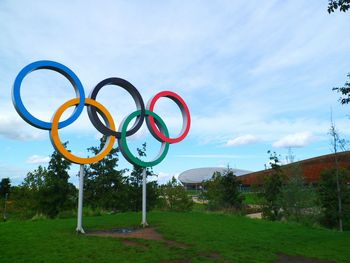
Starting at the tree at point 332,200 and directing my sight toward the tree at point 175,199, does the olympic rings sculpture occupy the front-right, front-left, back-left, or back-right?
front-left

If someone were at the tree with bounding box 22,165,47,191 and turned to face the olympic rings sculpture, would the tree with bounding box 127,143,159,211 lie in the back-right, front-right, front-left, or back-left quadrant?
front-left

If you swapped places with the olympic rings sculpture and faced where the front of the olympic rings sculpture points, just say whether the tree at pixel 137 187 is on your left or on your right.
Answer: on your left

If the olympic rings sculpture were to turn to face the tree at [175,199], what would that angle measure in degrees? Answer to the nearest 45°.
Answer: approximately 90° to its left

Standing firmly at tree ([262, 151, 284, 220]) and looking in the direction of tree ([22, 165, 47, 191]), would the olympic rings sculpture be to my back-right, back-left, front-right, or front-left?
front-left

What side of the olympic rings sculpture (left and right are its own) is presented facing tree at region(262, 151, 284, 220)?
left

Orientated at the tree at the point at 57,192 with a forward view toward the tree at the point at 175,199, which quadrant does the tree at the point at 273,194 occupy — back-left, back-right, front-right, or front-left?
front-right

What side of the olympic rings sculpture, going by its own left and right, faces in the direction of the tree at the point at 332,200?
left

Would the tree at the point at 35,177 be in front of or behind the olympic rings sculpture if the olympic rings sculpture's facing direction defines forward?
behind

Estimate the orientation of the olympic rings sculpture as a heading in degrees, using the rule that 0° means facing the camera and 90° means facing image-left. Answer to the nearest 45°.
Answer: approximately 315°

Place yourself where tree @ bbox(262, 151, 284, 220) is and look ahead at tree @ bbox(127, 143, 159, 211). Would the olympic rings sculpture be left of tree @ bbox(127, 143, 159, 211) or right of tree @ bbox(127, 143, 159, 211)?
left

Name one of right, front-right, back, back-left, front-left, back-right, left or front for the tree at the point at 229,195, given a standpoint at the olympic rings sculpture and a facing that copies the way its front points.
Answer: left
